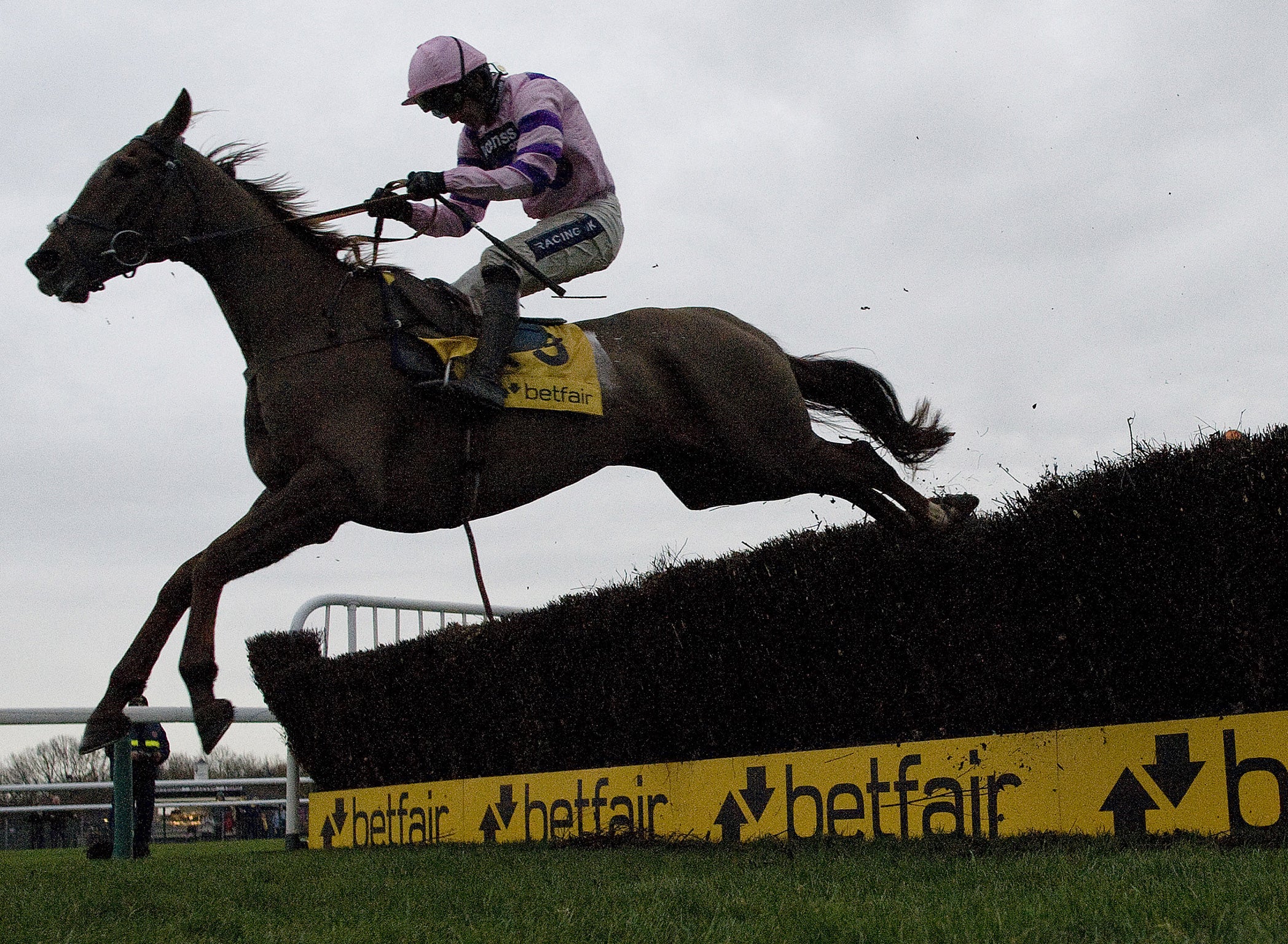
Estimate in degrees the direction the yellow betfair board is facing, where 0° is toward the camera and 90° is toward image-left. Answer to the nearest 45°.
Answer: approximately 45°

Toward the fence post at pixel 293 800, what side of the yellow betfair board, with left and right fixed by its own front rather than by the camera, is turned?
right

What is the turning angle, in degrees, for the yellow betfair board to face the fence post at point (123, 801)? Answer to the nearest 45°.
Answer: approximately 90° to its right

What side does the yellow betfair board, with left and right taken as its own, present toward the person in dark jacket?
right

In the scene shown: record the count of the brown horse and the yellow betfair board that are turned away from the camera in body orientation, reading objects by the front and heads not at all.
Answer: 0

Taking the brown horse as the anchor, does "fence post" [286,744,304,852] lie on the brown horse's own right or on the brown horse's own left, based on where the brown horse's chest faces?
on the brown horse's own right

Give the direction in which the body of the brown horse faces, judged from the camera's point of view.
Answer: to the viewer's left
